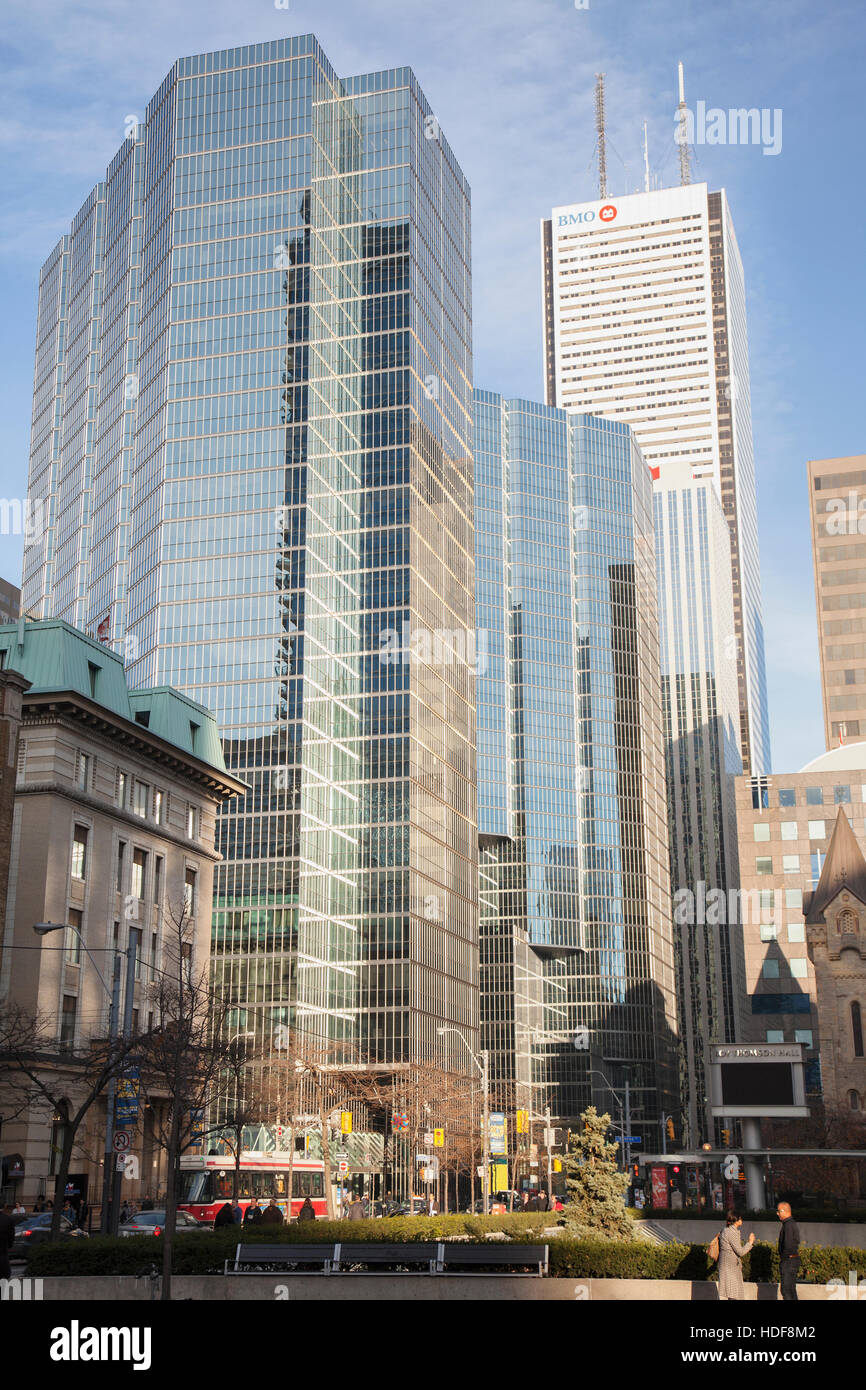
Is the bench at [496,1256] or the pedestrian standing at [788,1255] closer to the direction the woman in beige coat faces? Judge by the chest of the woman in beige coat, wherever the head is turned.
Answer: the pedestrian standing

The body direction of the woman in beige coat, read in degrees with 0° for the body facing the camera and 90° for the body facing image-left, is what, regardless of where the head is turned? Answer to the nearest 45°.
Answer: approximately 270°

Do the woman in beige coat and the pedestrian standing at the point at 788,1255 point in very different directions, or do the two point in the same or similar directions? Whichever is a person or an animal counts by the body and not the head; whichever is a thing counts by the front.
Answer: very different directions

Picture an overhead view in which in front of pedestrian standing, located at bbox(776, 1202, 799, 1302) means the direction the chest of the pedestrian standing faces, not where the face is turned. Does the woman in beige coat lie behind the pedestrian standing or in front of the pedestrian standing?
in front

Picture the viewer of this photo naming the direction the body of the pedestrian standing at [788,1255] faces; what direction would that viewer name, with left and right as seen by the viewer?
facing to the left of the viewer

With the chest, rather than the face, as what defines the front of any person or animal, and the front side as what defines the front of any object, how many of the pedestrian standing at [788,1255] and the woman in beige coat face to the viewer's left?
1

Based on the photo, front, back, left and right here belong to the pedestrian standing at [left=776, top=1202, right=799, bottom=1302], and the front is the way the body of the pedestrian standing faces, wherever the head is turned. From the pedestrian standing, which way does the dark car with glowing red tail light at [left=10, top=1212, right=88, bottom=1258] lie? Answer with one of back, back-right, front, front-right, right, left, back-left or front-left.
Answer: front-right

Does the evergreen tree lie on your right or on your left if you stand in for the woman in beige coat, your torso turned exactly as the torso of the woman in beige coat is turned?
on your left

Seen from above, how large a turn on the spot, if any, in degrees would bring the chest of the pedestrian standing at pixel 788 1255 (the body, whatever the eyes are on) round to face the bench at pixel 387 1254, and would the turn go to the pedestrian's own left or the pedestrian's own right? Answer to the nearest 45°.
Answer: approximately 45° to the pedestrian's own right

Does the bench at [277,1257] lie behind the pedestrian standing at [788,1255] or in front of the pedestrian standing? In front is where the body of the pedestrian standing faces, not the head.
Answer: in front

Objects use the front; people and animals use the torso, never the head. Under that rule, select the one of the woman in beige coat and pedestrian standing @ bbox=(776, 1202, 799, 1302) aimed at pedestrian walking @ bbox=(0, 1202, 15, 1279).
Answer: pedestrian standing @ bbox=(776, 1202, 799, 1302)

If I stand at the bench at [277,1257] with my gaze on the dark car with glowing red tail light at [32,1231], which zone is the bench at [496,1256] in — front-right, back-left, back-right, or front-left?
back-right

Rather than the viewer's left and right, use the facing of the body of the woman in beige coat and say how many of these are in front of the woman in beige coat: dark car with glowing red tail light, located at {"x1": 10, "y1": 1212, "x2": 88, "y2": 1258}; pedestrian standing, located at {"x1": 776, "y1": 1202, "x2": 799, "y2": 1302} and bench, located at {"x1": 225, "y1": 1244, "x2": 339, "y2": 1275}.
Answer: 1

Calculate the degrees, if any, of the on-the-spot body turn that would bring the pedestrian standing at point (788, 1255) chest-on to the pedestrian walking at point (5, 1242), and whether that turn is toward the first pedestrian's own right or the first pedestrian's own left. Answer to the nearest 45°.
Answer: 0° — they already face them
